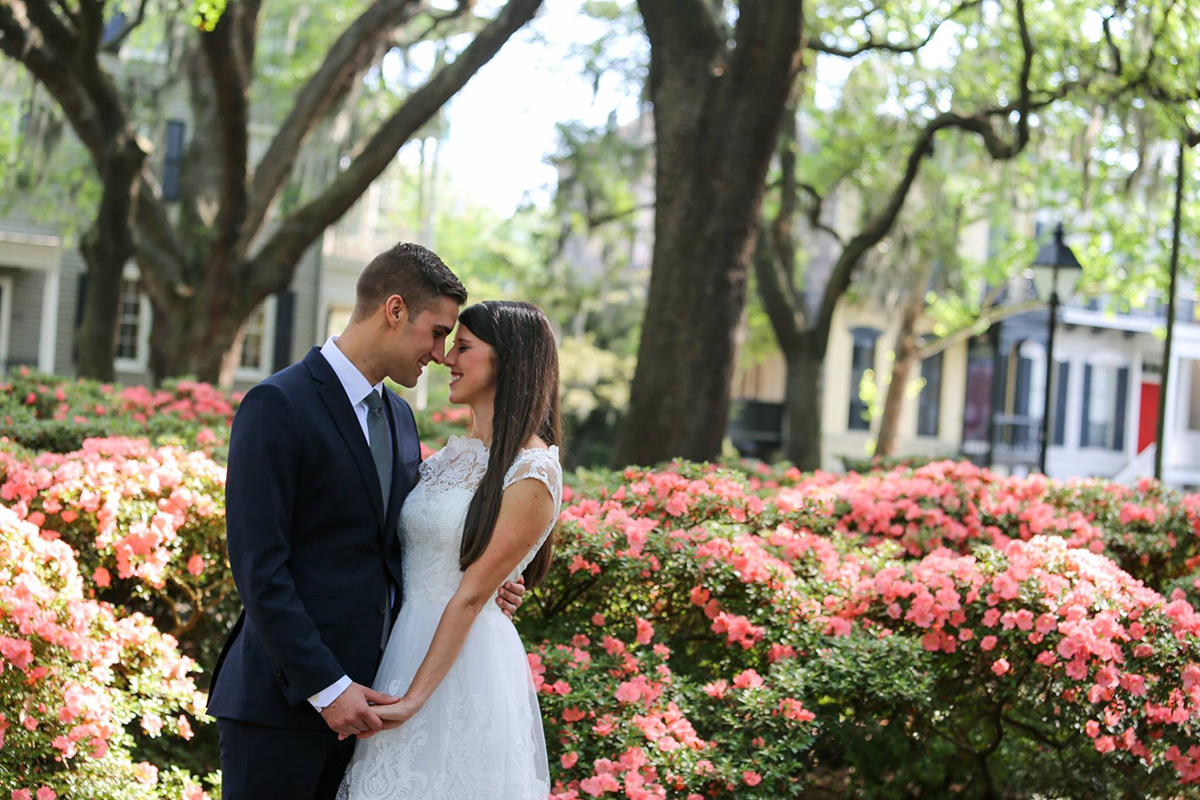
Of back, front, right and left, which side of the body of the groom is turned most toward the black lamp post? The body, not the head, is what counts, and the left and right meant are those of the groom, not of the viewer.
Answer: left

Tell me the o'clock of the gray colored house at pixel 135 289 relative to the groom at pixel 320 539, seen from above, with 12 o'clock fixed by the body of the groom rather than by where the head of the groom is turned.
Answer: The gray colored house is roughly at 7 o'clock from the groom.

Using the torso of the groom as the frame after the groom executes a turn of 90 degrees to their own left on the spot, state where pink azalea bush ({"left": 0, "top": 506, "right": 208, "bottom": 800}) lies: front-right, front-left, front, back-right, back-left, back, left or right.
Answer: left

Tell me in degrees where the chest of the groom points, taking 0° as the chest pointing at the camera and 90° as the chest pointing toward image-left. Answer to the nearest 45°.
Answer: approximately 315°

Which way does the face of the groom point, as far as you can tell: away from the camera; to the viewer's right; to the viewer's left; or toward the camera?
to the viewer's right

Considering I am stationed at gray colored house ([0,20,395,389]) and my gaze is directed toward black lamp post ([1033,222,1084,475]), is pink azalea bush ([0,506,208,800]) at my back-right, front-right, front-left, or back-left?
front-right

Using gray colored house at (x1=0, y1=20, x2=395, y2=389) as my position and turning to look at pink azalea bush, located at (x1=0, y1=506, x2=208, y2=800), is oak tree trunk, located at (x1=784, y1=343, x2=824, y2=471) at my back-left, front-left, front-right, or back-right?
front-left

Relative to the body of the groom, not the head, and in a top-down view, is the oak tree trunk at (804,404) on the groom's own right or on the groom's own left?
on the groom's own left

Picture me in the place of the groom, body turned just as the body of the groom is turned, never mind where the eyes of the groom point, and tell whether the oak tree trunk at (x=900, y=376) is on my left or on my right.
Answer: on my left

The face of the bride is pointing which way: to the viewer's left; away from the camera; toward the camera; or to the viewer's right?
to the viewer's left

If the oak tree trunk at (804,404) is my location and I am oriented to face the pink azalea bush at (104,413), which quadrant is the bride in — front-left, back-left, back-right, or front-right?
front-left
